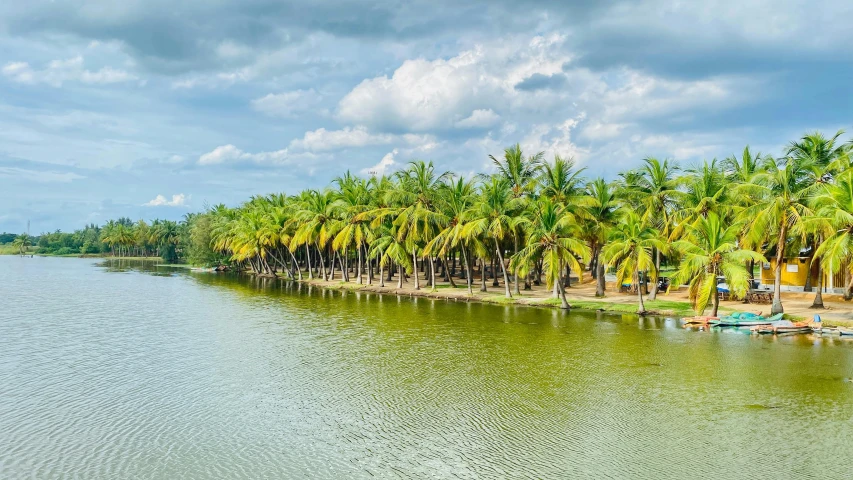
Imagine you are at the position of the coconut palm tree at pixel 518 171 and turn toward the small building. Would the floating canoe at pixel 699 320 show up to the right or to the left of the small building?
right

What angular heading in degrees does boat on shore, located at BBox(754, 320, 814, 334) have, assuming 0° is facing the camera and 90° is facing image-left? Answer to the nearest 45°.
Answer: approximately 90°

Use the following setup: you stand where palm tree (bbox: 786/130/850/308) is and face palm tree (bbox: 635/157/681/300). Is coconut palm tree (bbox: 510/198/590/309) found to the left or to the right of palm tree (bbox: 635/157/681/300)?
left
